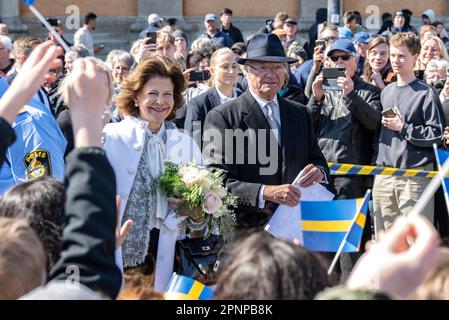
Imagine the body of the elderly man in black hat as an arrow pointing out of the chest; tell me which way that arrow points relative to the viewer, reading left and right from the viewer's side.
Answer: facing the viewer and to the right of the viewer

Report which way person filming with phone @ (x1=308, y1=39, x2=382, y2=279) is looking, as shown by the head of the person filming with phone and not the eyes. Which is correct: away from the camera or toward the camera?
toward the camera

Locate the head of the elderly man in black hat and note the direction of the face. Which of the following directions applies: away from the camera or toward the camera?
toward the camera

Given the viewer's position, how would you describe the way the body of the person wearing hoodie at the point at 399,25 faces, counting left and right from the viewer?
facing the viewer

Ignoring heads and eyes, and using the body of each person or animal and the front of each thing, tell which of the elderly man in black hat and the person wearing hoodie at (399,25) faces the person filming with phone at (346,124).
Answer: the person wearing hoodie

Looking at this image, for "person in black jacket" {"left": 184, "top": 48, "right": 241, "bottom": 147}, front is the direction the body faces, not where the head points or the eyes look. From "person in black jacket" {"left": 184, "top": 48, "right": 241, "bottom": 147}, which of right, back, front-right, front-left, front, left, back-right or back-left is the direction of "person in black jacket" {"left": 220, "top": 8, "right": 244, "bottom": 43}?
back-left

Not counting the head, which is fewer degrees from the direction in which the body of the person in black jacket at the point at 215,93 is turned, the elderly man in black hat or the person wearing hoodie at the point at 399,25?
the elderly man in black hat

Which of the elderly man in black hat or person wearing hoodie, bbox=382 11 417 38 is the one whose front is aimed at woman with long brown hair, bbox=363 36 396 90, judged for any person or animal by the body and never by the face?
the person wearing hoodie

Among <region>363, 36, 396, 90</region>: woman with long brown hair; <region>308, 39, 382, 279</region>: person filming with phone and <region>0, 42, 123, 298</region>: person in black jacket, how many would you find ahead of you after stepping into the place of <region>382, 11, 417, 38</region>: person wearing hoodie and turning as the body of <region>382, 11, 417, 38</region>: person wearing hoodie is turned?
3

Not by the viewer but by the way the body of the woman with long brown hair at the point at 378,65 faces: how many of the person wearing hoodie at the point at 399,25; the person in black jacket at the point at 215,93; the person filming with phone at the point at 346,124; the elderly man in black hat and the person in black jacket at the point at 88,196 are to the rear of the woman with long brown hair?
1

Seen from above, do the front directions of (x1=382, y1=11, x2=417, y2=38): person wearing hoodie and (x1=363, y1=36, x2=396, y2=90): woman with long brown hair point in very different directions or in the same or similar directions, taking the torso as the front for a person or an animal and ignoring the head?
same or similar directions

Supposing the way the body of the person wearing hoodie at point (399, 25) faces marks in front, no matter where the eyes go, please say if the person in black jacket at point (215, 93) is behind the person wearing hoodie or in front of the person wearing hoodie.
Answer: in front

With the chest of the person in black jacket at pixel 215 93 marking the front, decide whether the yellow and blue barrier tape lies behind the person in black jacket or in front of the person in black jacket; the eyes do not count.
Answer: in front

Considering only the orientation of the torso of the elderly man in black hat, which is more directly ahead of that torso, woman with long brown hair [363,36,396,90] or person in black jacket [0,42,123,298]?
the person in black jacket

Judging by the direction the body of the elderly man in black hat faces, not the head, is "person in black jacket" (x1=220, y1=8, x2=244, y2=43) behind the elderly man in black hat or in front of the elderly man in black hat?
behind

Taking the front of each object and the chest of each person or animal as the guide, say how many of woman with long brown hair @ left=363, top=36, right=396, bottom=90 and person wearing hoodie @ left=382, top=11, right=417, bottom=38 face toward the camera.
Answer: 2

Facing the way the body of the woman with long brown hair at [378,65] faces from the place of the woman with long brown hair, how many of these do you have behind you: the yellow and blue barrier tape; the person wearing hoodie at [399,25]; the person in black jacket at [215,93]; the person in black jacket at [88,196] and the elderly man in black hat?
1

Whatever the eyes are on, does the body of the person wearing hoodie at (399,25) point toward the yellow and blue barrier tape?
yes
